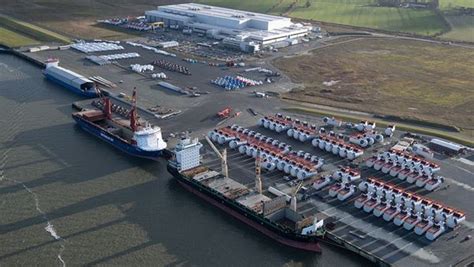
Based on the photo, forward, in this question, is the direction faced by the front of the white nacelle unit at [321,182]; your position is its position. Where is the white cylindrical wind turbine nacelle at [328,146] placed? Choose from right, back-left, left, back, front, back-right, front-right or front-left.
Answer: back-right

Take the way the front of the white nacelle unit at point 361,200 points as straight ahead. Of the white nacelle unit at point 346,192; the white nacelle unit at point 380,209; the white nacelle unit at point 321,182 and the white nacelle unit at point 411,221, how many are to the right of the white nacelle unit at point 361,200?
2

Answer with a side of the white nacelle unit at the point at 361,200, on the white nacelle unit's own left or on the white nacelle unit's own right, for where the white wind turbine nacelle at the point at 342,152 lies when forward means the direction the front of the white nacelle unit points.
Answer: on the white nacelle unit's own right

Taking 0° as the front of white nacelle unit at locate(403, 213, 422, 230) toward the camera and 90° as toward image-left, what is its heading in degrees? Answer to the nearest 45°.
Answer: approximately 45°

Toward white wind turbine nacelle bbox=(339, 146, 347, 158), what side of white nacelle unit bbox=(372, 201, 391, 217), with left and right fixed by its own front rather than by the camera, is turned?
right

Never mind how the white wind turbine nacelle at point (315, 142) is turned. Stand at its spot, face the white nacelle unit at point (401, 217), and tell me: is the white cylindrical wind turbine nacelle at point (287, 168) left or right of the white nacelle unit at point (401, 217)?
right

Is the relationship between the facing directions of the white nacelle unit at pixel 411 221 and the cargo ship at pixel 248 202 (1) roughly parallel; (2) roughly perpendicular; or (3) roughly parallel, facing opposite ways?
roughly perpendicular

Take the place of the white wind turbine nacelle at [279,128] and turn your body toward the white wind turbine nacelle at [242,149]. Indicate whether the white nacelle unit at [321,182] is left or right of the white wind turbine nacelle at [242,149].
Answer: left

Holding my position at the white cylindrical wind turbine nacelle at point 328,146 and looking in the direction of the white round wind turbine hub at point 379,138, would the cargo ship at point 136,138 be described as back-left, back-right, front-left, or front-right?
back-left
